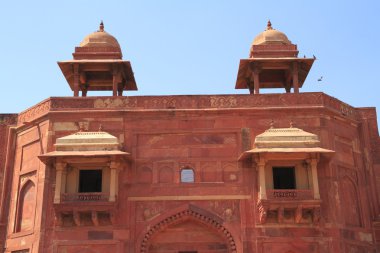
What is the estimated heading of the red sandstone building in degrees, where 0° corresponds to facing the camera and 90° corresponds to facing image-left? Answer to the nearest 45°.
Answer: approximately 0°
